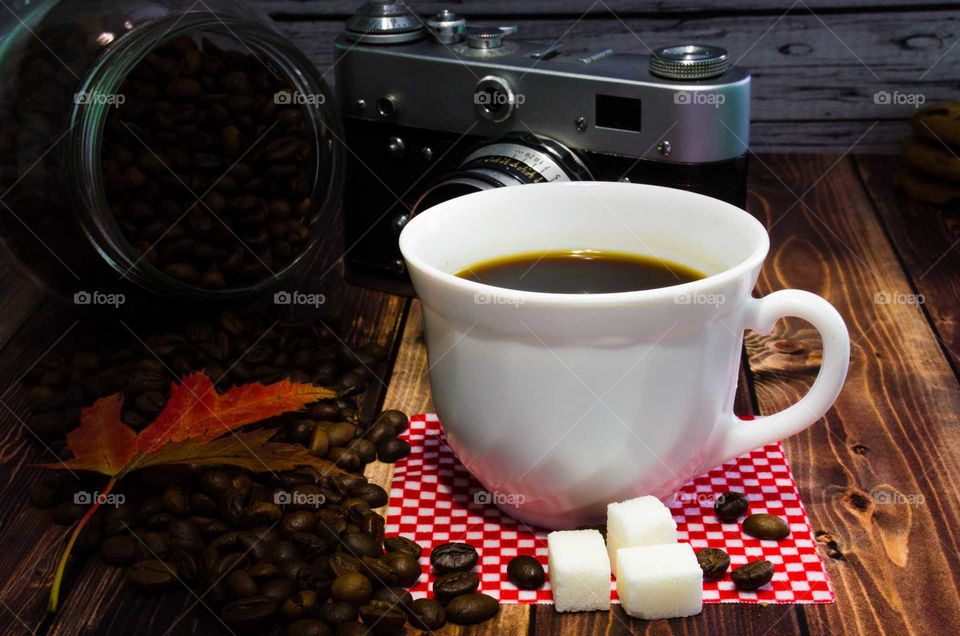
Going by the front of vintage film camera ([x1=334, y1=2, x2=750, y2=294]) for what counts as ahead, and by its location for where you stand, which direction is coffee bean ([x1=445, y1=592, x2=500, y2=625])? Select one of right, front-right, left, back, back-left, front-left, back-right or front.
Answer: front-left

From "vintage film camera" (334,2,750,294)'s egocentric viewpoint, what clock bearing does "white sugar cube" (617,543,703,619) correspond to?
The white sugar cube is roughly at 10 o'clock from the vintage film camera.

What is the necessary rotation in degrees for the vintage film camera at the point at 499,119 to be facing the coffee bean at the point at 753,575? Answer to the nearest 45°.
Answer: approximately 45° to its left

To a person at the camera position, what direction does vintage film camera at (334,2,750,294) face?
facing the viewer and to the left of the viewer

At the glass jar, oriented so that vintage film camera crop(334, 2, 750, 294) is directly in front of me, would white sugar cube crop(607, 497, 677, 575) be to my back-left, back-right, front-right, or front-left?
front-right

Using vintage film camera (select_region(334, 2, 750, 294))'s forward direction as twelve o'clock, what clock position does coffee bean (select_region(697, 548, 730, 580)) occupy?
The coffee bean is roughly at 10 o'clock from the vintage film camera.

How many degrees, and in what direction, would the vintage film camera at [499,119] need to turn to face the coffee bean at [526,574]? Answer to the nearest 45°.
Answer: approximately 45° to its left

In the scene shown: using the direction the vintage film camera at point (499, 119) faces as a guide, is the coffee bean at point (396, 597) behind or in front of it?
in front

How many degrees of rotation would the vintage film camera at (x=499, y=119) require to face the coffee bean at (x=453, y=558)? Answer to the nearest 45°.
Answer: approximately 45° to its left

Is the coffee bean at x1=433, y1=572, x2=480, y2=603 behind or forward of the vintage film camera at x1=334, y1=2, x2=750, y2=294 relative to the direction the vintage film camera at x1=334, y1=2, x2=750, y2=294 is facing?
forward

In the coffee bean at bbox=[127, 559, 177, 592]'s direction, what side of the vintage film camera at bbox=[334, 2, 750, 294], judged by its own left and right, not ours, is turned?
front

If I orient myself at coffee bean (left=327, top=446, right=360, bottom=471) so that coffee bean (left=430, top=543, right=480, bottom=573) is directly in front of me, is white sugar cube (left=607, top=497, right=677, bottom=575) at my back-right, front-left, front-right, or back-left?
front-left

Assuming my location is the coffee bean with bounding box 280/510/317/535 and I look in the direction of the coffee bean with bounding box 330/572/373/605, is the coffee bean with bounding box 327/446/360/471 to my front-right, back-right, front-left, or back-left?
back-left

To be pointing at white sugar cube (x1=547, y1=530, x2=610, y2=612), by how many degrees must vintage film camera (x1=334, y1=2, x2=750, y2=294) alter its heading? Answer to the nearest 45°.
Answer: approximately 45° to its left
